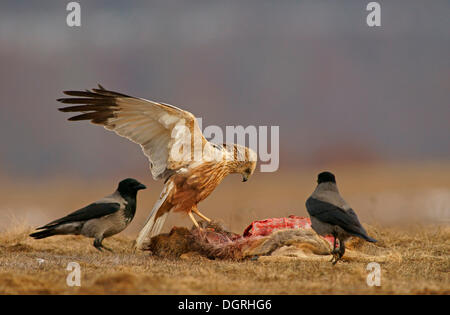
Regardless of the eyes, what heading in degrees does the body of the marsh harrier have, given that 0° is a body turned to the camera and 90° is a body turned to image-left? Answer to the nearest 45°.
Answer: approximately 270°

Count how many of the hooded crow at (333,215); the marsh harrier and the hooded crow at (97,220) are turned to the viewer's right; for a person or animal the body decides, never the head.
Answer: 2

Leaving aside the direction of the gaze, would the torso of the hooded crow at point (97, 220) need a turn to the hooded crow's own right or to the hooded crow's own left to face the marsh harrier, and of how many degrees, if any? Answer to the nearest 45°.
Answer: approximately 45° to the hooded crow's own left

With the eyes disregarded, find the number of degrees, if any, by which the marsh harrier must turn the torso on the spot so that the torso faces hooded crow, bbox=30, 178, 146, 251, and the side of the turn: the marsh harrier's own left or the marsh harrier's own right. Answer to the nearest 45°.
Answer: approximately 135° to the marsh harrier's own right

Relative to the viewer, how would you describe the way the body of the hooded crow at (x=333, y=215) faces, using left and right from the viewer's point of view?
facing away from the viewer and to the left of the viewer

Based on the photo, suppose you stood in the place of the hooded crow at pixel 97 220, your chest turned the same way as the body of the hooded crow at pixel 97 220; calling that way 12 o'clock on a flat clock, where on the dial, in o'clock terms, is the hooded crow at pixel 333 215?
the hooded crow at pixel 333 215 is roughly at 1 o'clock from the hooded crow at pixel 97 220.

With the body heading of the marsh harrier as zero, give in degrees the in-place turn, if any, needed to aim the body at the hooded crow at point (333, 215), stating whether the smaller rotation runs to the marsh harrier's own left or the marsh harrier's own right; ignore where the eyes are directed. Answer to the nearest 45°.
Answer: approximately 45° to the marsh harrier's own right

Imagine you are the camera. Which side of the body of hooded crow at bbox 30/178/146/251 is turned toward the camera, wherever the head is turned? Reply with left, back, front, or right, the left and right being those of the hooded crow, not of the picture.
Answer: right
